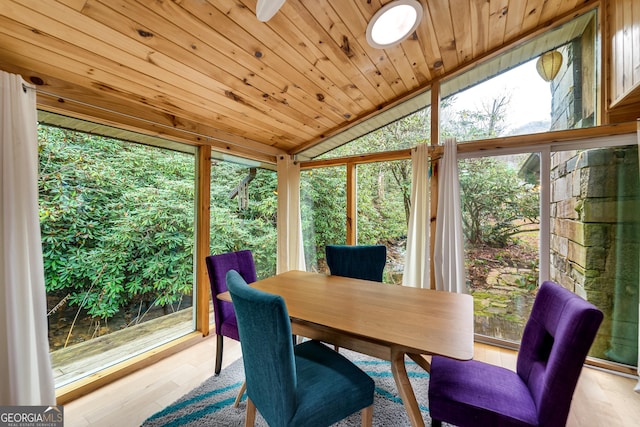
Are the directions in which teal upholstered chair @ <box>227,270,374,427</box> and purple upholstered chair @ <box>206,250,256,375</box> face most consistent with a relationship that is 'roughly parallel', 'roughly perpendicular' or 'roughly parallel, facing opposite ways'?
roughly perpendicular

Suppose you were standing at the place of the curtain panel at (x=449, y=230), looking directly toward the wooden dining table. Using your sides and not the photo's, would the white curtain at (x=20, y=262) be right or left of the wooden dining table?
right

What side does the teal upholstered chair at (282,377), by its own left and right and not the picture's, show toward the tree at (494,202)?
front

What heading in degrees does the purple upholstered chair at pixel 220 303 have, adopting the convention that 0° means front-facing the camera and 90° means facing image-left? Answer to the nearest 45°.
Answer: approximately 315°

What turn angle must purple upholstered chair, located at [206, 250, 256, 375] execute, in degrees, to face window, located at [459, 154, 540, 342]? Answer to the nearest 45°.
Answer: approximately 45° to its left

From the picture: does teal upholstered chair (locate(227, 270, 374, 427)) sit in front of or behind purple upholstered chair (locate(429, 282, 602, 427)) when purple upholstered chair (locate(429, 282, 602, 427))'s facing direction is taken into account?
in front

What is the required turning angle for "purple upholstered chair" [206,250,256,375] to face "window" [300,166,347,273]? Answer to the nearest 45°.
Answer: approximately 90° to its left

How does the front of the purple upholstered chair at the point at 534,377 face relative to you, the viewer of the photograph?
facing the viewer and to the left of the viewer

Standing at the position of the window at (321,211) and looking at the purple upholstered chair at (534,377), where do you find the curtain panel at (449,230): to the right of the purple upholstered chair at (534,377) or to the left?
left

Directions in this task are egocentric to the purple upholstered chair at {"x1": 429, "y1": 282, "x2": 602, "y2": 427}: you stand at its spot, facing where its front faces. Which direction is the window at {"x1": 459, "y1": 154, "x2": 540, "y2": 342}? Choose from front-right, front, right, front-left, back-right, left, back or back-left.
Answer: back-right

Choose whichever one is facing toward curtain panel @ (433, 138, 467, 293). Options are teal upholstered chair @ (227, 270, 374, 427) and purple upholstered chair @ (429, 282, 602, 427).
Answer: the teal upholstered chair

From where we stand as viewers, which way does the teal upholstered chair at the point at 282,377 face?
facing away from the viewer and to the right of the viewer

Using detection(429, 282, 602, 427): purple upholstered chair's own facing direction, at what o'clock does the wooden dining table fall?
The wooden dining table is roughly at 1 o'clock from the purple upholstered chair.

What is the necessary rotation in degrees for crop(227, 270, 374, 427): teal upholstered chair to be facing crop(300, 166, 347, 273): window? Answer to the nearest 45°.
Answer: approximately 45° to its left

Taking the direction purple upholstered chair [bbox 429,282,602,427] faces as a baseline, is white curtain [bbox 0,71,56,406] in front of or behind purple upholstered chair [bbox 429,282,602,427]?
in front
